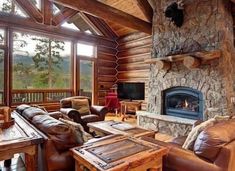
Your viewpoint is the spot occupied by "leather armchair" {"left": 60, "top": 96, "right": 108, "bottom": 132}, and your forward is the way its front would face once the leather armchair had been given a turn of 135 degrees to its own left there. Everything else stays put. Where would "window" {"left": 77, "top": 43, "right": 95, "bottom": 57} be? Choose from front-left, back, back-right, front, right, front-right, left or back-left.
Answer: front

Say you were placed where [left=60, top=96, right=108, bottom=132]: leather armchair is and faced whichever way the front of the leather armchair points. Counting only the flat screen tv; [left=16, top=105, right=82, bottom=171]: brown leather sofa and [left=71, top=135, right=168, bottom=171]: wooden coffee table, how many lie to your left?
1

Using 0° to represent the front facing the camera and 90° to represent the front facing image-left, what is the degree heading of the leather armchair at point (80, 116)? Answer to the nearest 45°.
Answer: approximately 315°

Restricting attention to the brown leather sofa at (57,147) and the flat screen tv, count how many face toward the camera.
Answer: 1

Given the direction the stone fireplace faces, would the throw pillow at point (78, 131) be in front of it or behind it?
in front

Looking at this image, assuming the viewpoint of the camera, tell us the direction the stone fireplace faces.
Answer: facing the viewer and to the left of the viewer

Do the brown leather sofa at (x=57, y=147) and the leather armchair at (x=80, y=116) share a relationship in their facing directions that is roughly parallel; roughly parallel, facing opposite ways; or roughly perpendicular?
roughly perpendicular

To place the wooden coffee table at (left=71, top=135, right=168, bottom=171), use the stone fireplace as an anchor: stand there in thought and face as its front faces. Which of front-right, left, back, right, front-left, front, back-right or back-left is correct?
front-left

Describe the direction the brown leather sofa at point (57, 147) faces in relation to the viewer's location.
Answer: facing away from the viewer and to the right of the viewer

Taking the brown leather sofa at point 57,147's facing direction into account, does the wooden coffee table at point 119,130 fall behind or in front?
in front

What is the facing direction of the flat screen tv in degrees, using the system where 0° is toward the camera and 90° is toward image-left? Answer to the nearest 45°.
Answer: approximately 0°

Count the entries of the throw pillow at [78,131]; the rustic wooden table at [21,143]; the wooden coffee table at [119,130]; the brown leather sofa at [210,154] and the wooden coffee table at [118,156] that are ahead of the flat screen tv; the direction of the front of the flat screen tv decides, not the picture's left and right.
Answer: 5

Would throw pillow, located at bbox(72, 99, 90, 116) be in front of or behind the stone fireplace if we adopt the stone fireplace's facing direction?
in front
